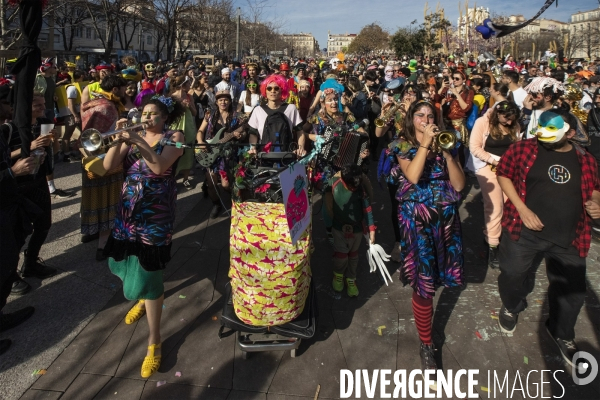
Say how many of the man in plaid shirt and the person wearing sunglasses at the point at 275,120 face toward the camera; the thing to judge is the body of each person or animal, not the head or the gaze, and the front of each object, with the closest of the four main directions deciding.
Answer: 2

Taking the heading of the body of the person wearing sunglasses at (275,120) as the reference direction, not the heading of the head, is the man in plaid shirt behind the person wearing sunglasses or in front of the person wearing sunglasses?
in front

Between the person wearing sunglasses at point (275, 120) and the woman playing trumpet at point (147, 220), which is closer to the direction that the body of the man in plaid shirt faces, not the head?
the woman playing trumpet

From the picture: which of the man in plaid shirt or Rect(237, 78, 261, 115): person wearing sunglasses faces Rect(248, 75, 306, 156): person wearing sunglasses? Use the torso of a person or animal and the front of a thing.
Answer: Rect(237, 78, 261, 115): person wearing sunglasses

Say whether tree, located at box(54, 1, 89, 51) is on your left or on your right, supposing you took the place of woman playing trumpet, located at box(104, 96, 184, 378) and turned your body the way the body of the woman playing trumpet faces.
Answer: on your right

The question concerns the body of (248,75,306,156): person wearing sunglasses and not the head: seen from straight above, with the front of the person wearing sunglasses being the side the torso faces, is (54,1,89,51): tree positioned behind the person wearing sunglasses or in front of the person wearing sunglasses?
behind

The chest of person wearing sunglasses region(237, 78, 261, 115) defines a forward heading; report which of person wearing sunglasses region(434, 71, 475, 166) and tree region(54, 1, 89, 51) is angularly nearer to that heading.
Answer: the person wearing sunglasses

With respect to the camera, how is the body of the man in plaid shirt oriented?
toward the camera

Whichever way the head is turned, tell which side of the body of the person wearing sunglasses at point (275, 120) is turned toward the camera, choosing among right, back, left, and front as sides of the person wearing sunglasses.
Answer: front
